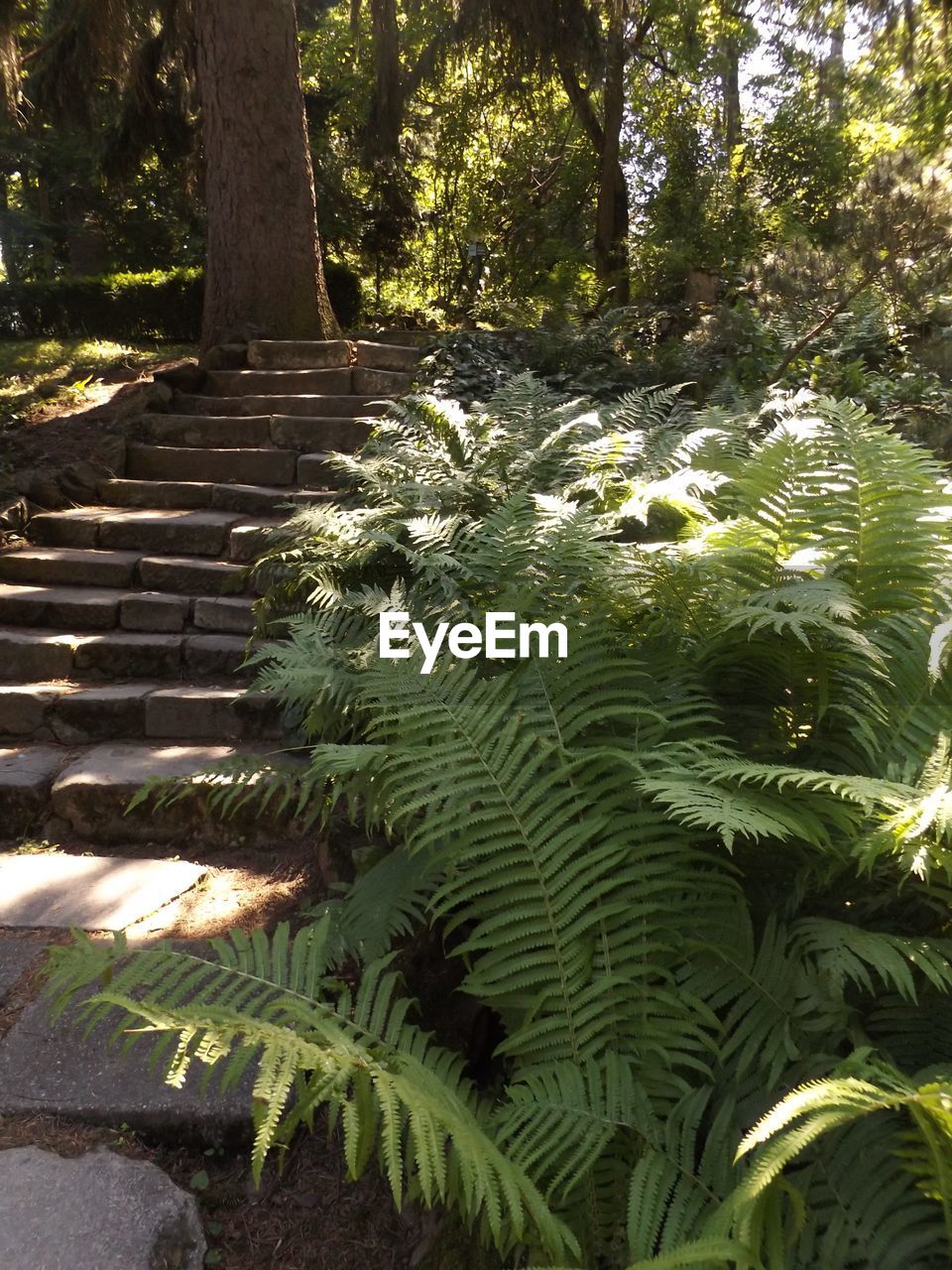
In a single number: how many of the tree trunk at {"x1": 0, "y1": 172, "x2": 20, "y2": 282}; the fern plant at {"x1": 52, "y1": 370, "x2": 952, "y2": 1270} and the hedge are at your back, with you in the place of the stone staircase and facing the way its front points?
2

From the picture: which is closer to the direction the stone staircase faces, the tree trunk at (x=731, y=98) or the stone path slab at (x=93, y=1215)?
the stone path slab

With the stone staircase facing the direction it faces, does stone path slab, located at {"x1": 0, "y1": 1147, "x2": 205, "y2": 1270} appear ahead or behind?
ahead

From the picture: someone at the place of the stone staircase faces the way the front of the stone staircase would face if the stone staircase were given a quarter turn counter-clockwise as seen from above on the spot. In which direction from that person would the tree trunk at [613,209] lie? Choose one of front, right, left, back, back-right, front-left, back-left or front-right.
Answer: front-left

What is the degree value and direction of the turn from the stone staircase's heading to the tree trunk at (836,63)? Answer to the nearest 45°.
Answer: approximately 135° to its left

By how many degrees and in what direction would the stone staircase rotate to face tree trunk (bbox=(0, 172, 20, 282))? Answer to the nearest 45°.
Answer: approximately 180°

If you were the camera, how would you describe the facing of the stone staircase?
facing the viewer

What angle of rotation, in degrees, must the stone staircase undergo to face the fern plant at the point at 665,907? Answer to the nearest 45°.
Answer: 0° — it already faces it

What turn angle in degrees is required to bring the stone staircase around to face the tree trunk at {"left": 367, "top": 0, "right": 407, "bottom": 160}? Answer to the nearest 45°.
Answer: approximately 180°

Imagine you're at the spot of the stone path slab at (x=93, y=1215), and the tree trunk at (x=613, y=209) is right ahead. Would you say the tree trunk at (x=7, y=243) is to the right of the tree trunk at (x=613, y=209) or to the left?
left

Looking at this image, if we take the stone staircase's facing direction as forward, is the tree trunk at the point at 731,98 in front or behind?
behind

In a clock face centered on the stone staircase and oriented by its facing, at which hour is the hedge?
The hedge is roughly at 6 o'clock from the stone staircase.

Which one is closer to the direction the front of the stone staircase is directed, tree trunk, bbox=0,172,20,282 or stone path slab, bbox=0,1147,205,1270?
the stone path slab
